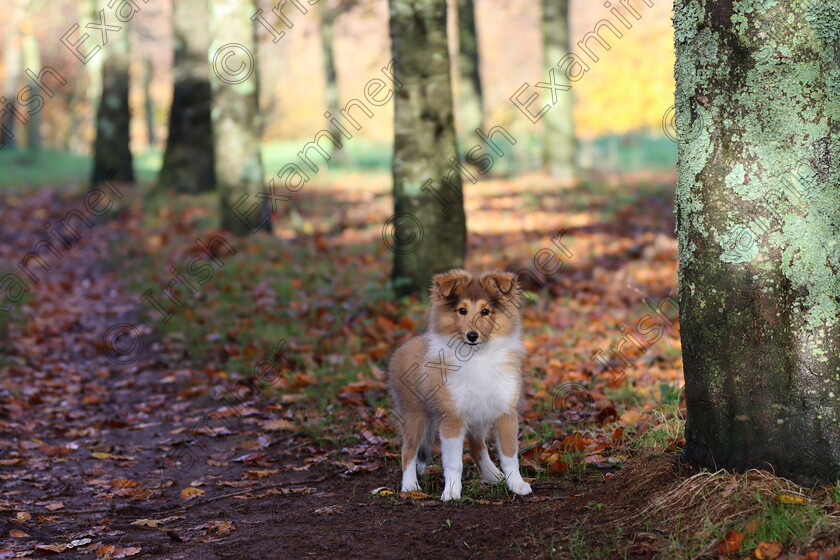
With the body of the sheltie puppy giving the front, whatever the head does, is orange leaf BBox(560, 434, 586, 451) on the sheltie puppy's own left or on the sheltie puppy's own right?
on the sheltie puppy's own left

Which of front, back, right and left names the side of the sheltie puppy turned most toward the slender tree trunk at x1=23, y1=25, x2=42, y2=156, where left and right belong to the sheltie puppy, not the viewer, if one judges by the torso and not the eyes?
back

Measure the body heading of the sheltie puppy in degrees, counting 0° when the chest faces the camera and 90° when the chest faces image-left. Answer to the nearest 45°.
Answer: approximately 315°

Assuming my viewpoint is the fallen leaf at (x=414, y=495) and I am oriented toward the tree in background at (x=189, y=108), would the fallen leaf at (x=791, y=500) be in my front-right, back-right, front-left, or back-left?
back-right

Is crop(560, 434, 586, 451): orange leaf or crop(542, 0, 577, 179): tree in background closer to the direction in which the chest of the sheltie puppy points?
the orange leaf

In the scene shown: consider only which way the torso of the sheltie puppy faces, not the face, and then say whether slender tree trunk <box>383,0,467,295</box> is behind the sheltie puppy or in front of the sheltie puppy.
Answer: behind

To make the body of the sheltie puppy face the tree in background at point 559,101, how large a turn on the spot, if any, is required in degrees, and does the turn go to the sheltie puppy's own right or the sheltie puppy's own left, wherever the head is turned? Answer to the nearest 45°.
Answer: approximately 135° to the sheltie puppy's own left

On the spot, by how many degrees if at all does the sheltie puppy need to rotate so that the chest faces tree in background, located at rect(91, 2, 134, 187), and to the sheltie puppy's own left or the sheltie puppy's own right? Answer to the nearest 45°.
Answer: approximately 180°
